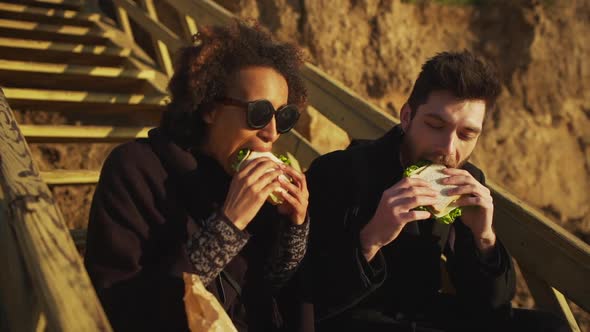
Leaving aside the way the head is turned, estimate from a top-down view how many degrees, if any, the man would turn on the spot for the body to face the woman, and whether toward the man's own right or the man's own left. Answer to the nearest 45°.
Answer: approximately 90° to the man's own right

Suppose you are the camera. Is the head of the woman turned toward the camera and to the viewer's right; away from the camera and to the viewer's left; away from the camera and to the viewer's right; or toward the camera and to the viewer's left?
toward the camera and to the viewer's right

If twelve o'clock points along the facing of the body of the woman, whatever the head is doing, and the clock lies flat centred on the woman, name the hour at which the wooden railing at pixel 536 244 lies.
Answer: The wooden railing is roughly at 10 o'clock from the woman.

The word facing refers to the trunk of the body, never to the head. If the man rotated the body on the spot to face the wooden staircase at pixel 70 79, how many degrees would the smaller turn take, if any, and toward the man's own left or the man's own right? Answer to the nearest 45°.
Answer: approximately 180°

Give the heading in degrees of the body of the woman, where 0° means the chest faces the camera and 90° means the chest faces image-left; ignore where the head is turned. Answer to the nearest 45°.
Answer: approximately 315°

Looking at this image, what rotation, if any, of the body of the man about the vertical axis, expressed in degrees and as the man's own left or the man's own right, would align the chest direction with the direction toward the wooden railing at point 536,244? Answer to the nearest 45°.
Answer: approximately 90° to the man's own left
